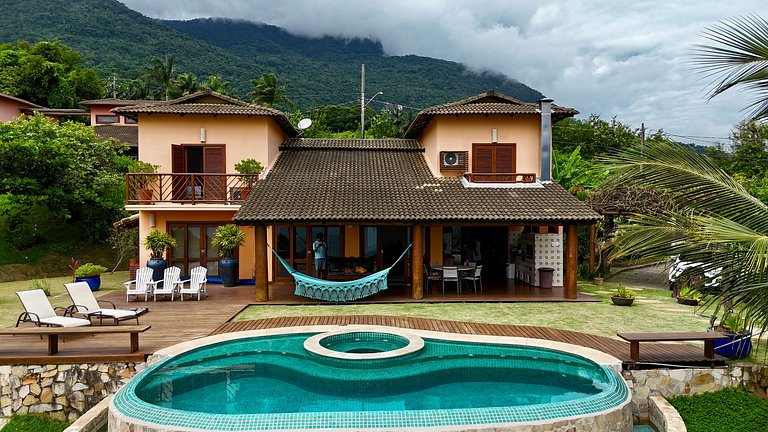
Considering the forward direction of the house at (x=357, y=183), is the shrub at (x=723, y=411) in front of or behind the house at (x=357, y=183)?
in front

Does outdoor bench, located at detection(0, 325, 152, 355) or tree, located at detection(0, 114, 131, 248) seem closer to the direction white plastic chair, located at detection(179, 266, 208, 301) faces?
the outdoor bench

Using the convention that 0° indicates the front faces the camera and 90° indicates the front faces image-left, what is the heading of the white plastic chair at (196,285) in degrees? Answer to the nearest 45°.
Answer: approximately 45°

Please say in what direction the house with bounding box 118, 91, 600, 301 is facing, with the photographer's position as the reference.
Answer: facing the viewer

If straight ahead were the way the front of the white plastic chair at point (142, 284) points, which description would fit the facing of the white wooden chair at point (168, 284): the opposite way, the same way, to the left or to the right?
the same way

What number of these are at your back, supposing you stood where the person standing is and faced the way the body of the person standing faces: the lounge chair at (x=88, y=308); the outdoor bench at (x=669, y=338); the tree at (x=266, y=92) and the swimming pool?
1

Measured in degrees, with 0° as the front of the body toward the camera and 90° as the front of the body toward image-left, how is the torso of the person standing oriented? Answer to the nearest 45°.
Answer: approximately 0°

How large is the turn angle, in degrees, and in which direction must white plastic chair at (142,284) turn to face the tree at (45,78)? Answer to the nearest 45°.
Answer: approximately 135° to its right

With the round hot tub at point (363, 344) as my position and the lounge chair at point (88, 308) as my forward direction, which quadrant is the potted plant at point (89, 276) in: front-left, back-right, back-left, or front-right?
front-right

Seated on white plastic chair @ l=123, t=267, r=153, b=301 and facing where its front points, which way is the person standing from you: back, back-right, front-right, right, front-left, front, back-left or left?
back-left

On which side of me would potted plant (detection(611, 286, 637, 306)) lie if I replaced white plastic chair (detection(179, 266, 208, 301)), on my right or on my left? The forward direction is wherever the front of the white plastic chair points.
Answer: on my left

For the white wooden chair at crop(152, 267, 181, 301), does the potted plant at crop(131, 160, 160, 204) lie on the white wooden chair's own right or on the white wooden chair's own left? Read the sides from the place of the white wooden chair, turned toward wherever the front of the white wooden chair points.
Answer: on the white wooden chair's own right

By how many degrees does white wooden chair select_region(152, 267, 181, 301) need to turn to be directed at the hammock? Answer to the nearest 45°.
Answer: approximately 90° to its left

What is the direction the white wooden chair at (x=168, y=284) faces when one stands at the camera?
facing the viewer and to the left of the viewer
